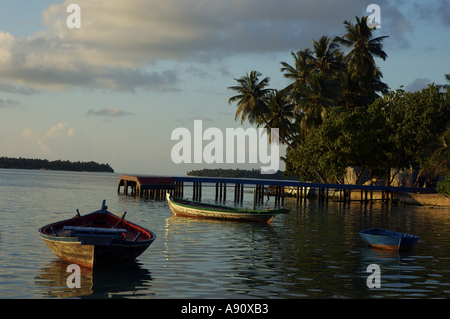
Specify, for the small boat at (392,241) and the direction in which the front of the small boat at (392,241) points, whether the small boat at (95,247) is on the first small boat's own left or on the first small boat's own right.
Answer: on the first small boat's own left

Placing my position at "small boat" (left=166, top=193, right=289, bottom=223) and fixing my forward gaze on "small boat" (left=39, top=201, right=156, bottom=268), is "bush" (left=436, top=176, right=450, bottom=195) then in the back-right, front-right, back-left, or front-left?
back-left

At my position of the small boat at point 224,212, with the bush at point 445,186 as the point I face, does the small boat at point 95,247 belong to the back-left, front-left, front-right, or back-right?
back-right

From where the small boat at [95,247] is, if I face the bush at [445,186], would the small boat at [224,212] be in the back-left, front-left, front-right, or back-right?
front-left

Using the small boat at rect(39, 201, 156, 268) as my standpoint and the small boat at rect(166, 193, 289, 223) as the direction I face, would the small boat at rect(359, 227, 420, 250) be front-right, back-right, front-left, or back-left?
front-right
